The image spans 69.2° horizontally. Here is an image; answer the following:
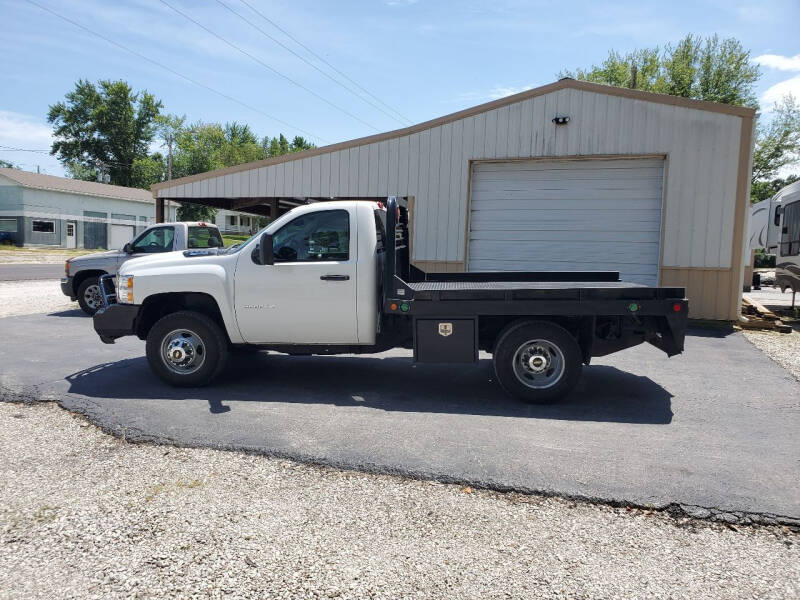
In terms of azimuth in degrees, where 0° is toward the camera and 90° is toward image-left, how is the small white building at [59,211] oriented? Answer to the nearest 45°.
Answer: approximately 315°

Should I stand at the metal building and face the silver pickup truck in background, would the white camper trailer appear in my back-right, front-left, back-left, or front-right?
back-right

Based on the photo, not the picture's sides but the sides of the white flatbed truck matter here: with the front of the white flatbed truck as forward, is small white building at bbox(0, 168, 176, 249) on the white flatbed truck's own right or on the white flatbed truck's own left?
on the white flatbed truck's own right

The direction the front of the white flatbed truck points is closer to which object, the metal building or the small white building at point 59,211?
the small white building

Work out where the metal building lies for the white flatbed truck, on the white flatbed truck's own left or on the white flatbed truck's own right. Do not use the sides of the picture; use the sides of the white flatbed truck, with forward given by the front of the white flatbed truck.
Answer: on the white flatbed truck's own right

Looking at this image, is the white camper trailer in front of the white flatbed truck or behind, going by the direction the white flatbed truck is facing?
behind

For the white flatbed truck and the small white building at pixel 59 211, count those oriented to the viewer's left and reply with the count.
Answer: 1

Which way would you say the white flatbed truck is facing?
to the viewer's left
